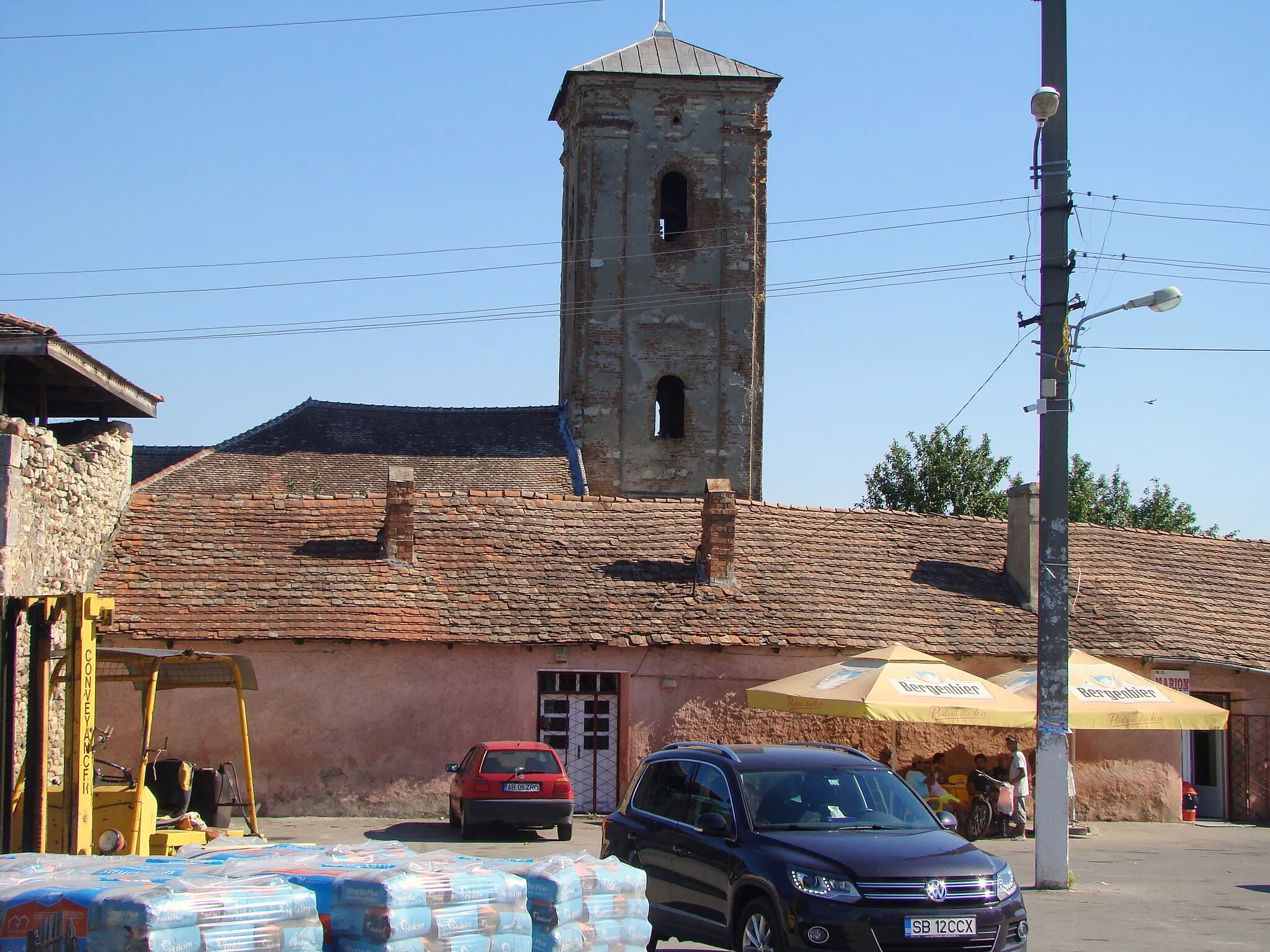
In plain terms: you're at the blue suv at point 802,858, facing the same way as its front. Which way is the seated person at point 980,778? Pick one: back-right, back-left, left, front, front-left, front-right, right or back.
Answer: back-left

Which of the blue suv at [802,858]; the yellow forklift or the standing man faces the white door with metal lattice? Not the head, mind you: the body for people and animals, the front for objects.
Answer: the standing man

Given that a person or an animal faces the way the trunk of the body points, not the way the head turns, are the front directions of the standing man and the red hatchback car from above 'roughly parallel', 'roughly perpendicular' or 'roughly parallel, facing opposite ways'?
roughly perpendicular

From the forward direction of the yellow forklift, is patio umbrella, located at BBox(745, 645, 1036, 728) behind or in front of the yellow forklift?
behind

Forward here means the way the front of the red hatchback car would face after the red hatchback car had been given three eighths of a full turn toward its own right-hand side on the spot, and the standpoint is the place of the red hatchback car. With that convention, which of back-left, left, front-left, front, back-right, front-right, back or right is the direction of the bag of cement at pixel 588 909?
front-right

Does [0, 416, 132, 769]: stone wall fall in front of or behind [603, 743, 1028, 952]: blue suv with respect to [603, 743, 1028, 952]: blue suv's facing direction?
behind

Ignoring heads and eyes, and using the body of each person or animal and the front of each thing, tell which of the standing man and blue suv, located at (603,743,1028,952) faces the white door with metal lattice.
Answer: the standing man

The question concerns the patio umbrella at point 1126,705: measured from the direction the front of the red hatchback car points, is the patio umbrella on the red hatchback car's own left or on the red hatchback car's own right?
on the red hatchback car's own right

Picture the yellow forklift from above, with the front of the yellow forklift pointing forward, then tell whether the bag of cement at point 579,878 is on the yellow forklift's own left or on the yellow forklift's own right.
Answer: on the yellow forklift's own left

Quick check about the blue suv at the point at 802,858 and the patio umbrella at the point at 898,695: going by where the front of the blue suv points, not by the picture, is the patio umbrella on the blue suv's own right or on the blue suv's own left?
on the blue suv's own left

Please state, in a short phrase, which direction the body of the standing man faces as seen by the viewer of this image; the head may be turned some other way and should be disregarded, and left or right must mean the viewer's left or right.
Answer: facing to the left of the viewer

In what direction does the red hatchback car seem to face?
away from the camera

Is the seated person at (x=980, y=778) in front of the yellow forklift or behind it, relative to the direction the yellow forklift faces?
behind

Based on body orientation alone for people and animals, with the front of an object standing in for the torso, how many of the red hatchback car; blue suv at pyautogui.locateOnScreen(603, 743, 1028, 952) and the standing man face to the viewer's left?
1
